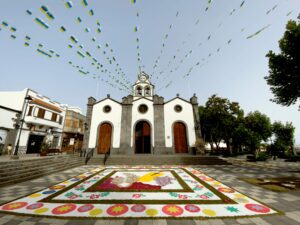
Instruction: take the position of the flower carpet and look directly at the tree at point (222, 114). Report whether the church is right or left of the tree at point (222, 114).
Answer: left

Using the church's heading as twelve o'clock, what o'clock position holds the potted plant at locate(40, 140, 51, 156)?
The potted plant is roughly at 3 o'clock from the church.

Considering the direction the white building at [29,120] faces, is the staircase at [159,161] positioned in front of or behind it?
in front

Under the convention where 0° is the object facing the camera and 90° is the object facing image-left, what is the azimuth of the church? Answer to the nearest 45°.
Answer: approximately 0°

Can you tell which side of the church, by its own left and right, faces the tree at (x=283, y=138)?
left

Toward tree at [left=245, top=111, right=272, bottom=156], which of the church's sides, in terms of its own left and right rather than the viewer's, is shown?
left

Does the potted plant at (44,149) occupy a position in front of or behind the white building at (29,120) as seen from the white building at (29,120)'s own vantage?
in front

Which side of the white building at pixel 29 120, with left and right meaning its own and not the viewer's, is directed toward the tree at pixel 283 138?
front

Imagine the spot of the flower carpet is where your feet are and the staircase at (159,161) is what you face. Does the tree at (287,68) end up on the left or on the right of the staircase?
right

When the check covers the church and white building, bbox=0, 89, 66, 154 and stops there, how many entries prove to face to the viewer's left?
0

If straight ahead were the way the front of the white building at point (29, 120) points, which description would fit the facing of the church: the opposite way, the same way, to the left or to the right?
to the right

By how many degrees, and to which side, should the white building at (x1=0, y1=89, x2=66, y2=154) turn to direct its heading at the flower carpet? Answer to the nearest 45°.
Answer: approximately 45° to its right

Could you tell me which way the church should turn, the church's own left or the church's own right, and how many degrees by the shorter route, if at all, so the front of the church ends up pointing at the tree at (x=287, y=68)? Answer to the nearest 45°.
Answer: approximately 45° to the church's own left

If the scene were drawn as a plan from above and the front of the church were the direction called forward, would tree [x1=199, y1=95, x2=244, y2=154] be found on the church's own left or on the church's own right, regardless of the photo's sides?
on the church's own left
